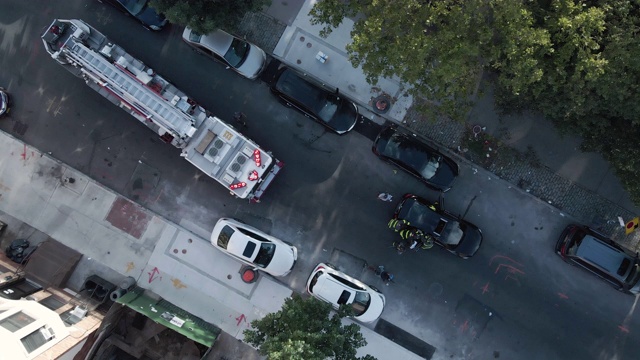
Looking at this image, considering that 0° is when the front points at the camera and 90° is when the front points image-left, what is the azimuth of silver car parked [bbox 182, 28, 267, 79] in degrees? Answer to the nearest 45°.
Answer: approximately 315°

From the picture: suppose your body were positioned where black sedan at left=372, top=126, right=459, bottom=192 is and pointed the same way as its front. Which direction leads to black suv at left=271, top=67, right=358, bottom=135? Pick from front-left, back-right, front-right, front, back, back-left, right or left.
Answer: back-right

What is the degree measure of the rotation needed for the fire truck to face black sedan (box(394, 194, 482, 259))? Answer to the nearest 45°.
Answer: approximately 45° to its left

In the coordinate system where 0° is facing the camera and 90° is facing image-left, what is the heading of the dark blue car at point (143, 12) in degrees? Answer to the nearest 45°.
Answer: approximately 315°
